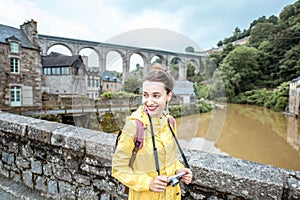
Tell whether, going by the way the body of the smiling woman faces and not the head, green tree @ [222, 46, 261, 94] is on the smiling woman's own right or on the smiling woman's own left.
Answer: on the smiling woman's own left

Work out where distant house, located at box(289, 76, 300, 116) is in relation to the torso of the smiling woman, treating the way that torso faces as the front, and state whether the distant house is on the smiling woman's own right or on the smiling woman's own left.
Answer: on the smiling woman's own left

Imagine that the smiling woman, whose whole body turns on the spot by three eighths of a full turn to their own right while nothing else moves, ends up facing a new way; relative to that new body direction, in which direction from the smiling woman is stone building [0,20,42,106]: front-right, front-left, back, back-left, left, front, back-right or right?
front-right

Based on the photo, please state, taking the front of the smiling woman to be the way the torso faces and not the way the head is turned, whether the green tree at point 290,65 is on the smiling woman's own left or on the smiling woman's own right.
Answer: on the smiling woman's own left
